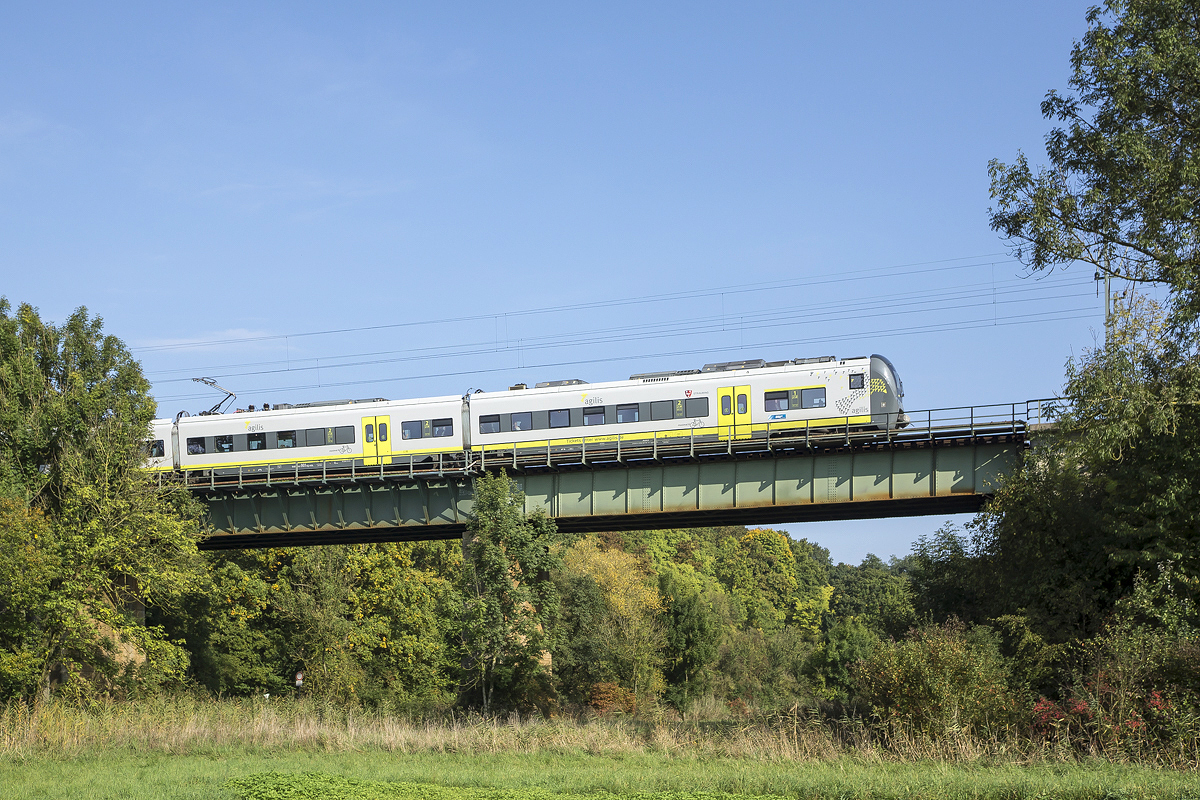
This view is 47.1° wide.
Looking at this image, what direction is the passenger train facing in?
to the viewer's right

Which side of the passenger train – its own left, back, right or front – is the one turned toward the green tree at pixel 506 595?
right

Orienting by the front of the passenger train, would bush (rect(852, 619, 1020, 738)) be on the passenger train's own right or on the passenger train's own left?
on the passenger train's own right

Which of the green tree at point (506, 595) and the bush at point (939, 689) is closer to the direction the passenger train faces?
the bush
